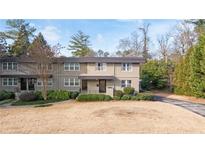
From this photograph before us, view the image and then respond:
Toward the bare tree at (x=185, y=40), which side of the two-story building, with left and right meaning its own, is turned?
left

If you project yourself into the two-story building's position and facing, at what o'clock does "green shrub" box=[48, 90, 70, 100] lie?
The green shrub is roughly at 1 o'clock from the two-story building.

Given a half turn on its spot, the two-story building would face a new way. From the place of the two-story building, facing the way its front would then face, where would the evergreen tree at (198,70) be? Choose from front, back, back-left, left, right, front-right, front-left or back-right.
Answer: right

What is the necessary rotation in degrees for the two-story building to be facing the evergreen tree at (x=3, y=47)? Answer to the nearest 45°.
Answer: approximately 90° to its right

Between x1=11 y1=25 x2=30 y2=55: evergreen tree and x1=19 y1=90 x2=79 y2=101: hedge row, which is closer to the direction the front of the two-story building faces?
the hedge row

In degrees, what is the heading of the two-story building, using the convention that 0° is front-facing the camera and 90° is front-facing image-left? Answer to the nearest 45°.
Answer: approximately 0°

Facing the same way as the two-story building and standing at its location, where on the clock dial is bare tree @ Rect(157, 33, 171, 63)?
The bare tree is roughly at 8 o'clock from the two-story building.
